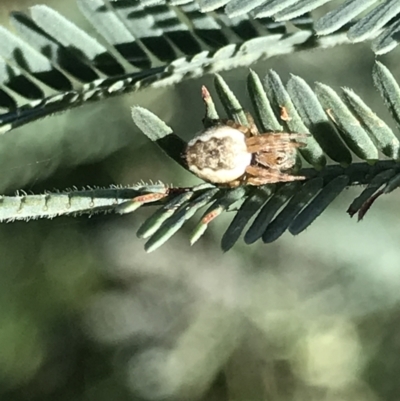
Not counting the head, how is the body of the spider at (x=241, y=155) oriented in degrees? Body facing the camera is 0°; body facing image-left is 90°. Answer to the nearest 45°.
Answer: approximately 270°
